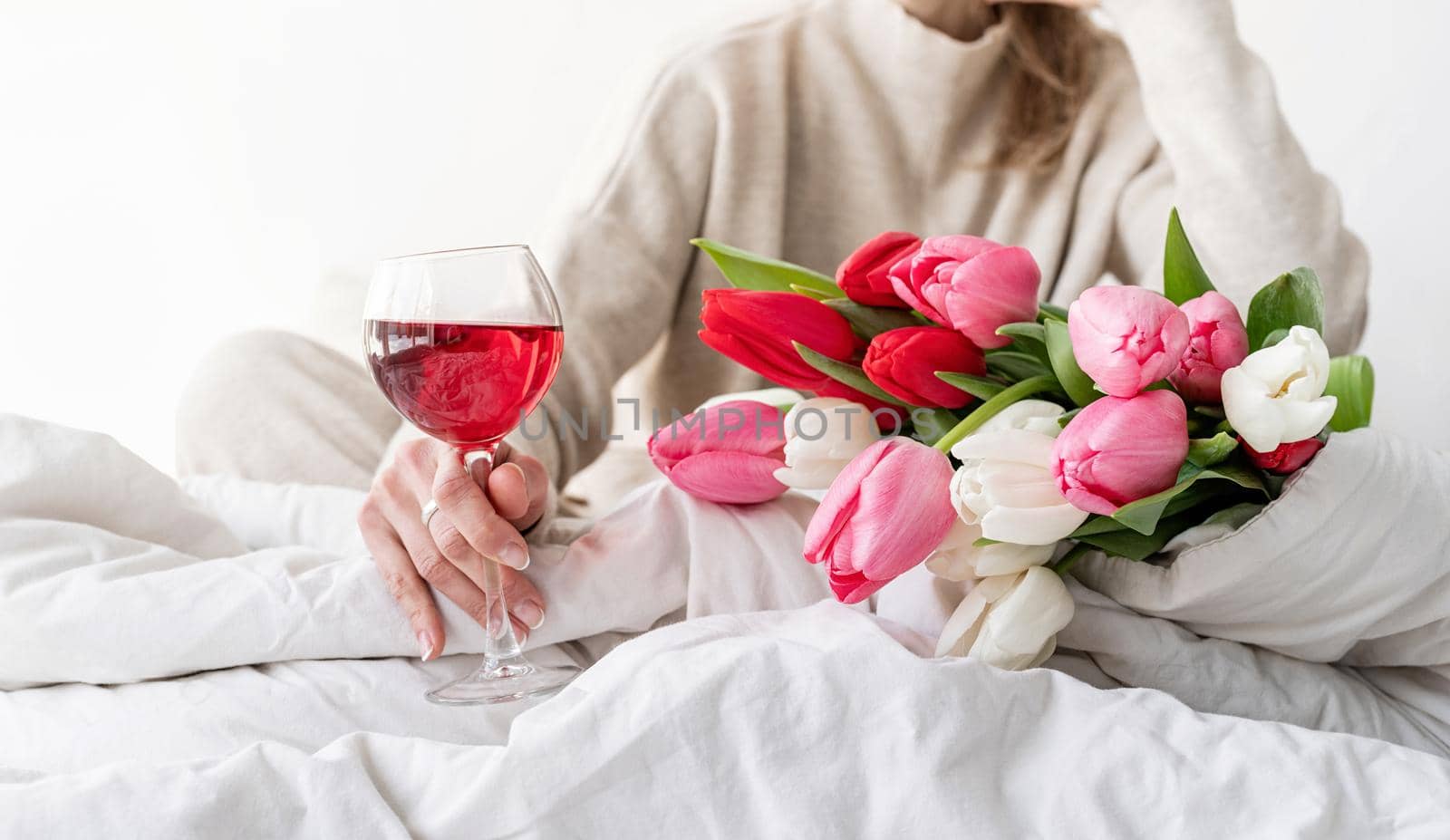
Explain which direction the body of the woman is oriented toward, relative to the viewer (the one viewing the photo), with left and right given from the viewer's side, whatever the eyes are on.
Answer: facing the viewer
